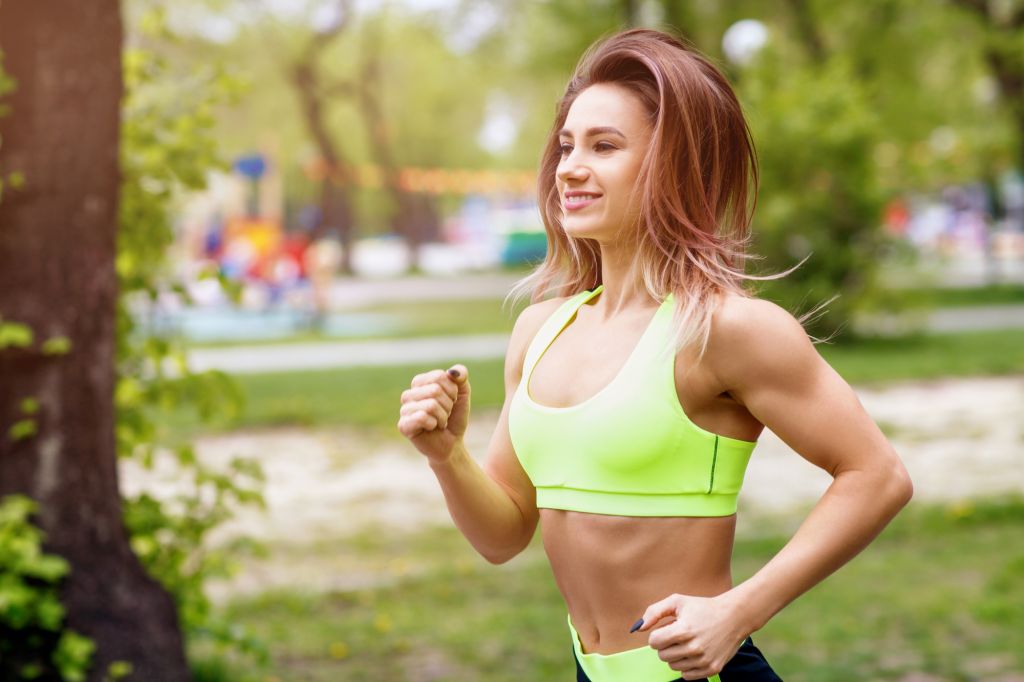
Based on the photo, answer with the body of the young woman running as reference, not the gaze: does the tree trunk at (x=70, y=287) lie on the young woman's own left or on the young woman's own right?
on the young woman's own right

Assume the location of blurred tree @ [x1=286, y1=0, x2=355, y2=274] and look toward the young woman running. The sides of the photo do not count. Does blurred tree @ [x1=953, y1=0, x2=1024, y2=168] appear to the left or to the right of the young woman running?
left

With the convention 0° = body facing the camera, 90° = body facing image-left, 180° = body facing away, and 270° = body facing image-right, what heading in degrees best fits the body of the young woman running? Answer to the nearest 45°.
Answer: approximately 45°

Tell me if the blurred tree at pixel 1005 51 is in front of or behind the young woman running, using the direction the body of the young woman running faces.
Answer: behind

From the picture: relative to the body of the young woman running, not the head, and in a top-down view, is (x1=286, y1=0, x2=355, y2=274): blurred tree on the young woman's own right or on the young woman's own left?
on the young woman's own right

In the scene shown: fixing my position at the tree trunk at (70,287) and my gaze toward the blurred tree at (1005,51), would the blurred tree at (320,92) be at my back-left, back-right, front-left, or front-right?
front-left

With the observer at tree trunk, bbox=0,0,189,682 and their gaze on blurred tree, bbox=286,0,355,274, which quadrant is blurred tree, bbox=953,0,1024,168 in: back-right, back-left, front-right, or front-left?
front-right
